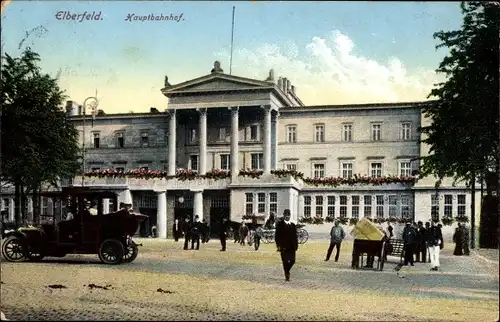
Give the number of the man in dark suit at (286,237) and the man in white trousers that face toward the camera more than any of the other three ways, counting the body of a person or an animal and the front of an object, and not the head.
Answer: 2

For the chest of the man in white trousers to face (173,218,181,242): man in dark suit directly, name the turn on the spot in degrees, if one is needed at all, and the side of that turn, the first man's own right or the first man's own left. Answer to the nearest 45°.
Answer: approximately 135° to the first man's own right

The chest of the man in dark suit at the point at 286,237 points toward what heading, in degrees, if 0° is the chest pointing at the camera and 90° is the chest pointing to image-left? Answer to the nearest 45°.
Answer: approximately 0°

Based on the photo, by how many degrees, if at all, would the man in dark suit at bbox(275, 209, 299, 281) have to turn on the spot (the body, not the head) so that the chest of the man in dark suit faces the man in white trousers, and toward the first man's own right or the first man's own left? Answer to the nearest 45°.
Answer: approximately 135° to the first man's own left

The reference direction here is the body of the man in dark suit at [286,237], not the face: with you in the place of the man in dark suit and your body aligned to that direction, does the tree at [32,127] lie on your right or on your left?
on your right
